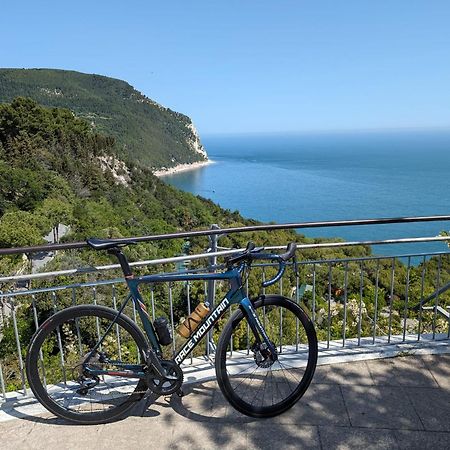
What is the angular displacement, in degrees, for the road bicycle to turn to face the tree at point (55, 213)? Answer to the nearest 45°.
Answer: approximately 90° to its left

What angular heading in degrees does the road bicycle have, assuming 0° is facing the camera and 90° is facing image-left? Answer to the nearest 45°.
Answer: approximately 270°

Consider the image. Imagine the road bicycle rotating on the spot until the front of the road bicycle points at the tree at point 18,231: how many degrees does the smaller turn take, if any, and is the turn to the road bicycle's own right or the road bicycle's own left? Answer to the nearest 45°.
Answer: approximately 90° to the road bicycle's own left
